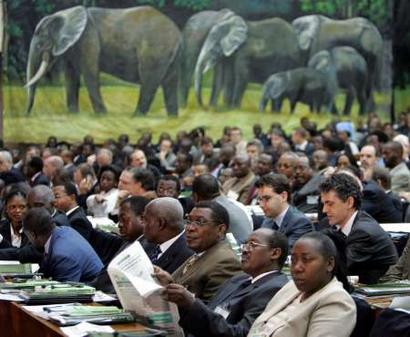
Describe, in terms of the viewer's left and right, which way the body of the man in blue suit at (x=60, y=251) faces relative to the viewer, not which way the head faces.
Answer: facing to the left of the viewer

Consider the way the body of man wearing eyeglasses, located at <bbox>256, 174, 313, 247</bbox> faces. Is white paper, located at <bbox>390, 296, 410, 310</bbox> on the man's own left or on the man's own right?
on the man's own left

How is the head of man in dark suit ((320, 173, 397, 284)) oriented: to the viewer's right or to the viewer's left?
to the viewer's left

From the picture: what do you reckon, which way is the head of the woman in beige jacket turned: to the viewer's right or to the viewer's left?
to the viewer's left

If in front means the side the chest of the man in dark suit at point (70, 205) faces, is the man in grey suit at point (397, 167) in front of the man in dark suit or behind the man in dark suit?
behind

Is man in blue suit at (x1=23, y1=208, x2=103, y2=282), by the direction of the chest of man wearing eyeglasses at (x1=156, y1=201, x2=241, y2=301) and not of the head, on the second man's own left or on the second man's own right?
on the second man's own right

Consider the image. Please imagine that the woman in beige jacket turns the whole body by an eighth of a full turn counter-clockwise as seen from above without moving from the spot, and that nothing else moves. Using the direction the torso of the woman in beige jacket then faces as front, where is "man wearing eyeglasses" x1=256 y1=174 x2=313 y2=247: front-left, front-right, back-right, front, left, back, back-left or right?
back

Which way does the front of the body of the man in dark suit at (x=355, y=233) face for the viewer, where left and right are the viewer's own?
facing to the left of the viewer

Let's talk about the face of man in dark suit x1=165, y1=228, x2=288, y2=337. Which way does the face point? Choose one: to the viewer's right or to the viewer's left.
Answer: to the viewer's left
